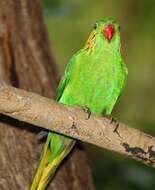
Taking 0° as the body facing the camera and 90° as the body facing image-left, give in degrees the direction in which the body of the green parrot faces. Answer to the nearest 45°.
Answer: approximately 315°
